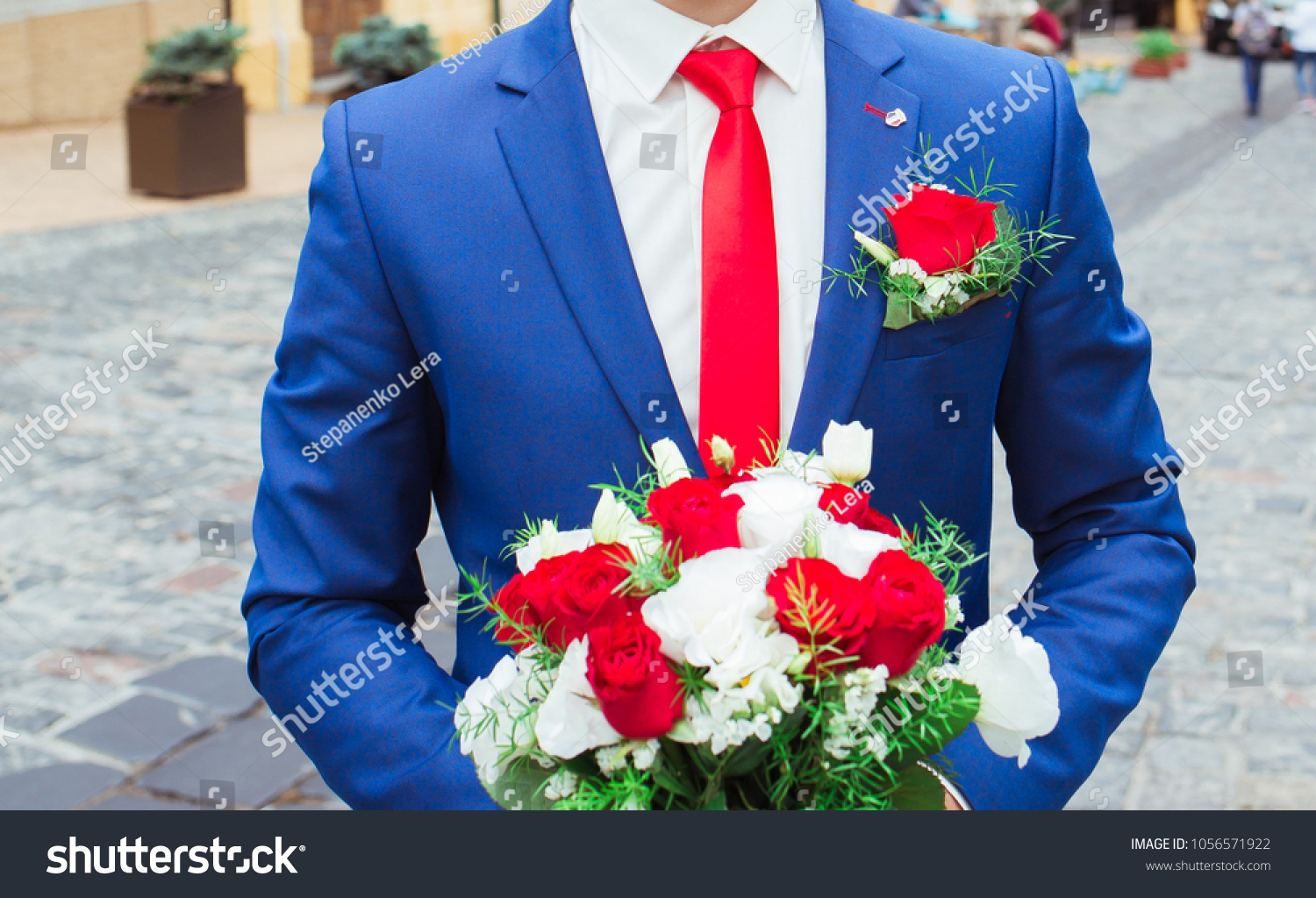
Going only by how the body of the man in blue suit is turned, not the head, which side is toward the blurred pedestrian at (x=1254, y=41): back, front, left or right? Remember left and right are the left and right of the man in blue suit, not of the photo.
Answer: back

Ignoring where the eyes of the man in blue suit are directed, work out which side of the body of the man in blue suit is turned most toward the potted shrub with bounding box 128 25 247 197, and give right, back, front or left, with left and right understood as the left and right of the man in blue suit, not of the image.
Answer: back

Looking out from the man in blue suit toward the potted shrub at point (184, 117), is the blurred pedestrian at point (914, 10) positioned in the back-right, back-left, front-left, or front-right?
front-right

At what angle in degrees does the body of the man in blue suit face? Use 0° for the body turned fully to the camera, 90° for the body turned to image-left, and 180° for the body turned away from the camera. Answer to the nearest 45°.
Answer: approximately 0°

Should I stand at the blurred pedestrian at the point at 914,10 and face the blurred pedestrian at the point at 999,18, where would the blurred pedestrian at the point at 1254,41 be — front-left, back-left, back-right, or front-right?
front-right

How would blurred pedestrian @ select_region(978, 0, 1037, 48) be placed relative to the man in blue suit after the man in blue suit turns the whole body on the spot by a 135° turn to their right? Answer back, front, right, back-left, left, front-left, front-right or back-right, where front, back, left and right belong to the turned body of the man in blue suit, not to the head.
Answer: front-right

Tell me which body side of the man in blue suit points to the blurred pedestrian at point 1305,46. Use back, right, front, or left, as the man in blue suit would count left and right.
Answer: back
